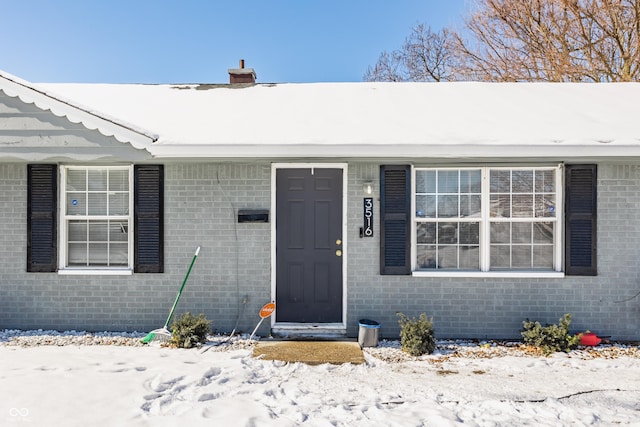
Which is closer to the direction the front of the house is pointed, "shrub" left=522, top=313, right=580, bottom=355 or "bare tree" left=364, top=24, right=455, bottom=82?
the shrub

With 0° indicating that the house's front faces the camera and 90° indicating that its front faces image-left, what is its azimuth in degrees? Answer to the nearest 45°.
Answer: approximately 0°

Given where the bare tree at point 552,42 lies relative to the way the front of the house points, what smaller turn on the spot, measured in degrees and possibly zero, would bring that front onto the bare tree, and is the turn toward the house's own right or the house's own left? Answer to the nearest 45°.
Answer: approximately 135° to the house's own left

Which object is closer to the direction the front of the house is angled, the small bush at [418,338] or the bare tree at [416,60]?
the small bush

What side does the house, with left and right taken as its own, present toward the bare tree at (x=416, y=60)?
back

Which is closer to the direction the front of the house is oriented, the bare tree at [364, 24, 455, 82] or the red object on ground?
the red object on ground

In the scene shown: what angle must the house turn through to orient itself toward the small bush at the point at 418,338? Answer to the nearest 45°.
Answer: approximately 45° to its left
